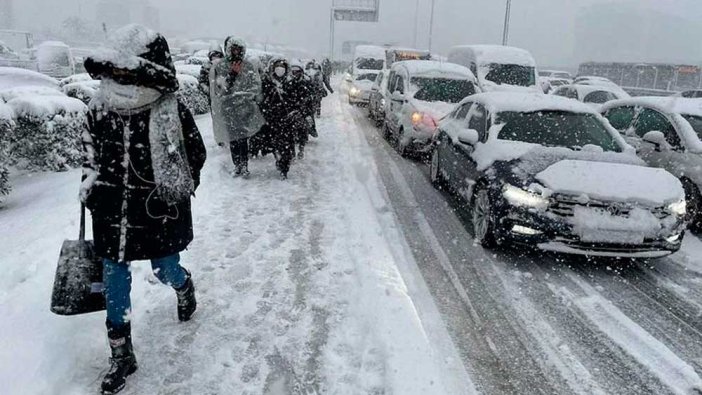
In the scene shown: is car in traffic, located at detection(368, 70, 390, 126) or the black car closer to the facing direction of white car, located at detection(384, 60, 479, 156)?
the black car

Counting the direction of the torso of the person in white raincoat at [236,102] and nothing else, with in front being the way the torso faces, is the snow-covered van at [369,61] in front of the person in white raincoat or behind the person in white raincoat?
behind

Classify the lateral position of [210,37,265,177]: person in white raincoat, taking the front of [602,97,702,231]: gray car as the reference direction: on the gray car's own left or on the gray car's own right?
on the gray car's own right

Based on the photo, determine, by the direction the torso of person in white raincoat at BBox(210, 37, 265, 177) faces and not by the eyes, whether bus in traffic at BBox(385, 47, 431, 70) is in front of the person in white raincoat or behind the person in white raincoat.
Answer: behind

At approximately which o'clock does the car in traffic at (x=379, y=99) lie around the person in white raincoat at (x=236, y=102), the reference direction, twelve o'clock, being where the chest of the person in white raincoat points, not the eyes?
The car in traffic is roughly at 7 o'clock from the person in white raincoat.

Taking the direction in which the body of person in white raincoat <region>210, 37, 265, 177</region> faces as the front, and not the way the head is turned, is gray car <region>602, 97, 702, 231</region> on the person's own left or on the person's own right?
on the person's own left

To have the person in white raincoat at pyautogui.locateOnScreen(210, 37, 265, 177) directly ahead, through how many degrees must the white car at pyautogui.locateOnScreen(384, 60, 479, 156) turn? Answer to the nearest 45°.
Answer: approximately 90° to its right

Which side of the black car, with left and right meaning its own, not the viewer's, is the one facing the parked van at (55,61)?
back

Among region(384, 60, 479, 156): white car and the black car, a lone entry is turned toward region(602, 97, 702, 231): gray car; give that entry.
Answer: region(384, 60, 479, 156): white car
